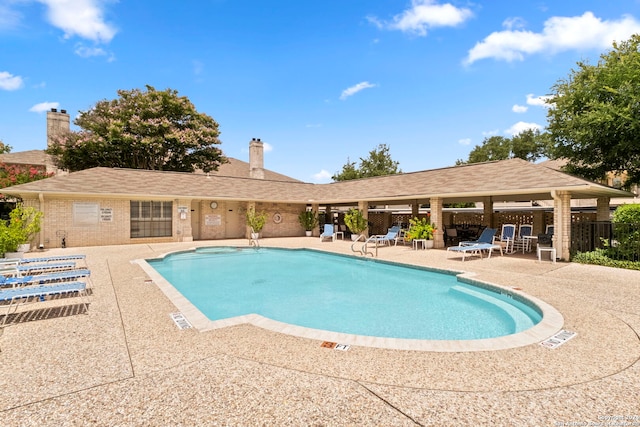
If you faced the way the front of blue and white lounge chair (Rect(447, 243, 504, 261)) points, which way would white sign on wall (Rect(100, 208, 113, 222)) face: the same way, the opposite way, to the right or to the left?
to the left

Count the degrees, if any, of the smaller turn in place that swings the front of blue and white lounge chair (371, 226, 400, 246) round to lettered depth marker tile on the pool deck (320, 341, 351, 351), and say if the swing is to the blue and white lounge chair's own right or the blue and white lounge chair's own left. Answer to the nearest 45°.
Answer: approximately 45° to the blue and white lounge chair's own left

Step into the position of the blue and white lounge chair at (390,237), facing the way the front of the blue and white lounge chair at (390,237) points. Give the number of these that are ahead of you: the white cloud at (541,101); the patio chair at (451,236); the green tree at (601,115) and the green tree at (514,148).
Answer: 0

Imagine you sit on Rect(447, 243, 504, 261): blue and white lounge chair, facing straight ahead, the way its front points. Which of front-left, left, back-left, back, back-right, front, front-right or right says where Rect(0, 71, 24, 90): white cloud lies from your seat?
front-right

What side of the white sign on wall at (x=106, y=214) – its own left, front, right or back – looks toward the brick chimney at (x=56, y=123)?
back

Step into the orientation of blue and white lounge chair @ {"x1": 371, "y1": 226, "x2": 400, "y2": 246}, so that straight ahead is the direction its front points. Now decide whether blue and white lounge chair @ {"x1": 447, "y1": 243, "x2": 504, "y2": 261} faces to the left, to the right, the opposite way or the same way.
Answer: the same way

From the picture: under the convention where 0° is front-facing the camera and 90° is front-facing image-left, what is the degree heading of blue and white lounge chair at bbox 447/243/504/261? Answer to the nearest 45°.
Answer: approximately 45°

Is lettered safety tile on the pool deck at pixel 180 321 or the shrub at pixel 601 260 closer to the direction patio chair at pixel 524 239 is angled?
the lettered safety tile on the pool deck

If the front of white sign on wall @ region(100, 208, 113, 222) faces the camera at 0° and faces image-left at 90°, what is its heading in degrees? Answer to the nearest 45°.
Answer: approximately 0°

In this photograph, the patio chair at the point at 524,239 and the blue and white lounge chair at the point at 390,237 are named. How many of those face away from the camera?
0

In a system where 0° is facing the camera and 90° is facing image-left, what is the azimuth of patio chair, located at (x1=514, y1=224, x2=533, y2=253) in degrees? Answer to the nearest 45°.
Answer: approximately 45°

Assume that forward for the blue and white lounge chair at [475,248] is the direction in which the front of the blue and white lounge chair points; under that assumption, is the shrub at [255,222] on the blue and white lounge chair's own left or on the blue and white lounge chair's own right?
on the blue and white lounge chair's own right
